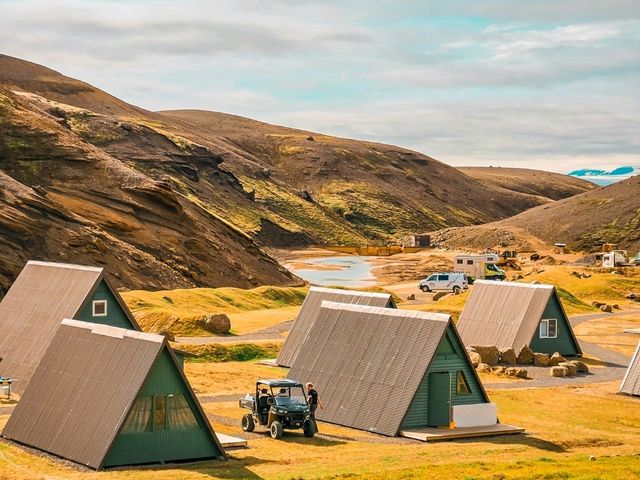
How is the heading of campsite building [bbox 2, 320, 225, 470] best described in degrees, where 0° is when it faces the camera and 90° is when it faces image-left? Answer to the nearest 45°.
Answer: approximately 315°

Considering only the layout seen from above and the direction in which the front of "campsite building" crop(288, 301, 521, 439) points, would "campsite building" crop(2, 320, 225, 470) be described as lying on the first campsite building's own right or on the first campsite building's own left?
on the first campsite building's own right

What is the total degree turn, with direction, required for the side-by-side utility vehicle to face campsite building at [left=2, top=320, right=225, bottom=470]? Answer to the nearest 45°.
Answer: approximately 90° to its right

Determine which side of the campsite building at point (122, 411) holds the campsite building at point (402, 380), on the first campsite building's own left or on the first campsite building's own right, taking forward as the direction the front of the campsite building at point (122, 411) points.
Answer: on the first campsite building's own left

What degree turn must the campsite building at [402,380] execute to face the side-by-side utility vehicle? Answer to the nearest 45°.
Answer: approximately 90° to its right

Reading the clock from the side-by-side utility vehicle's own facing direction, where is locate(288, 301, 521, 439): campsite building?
The campsite building is roughly at 9 o'clock from the side-by-side utility vehicle.

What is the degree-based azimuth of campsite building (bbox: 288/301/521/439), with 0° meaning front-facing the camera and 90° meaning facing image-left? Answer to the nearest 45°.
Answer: approximately 315°

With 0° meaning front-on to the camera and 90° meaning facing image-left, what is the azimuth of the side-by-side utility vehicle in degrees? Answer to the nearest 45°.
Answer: approximately 315°
